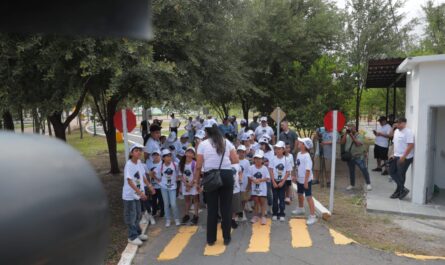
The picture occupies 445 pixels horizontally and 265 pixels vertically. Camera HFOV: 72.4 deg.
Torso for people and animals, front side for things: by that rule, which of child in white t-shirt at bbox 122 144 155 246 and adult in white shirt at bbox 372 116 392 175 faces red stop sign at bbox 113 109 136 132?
the adult in white shirt

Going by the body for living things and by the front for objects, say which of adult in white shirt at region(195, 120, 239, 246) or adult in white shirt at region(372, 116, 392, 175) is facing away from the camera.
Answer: adult in white shirt at region(195, 120, 239, 246)

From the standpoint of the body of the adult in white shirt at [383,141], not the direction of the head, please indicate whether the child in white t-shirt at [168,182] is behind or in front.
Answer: in front

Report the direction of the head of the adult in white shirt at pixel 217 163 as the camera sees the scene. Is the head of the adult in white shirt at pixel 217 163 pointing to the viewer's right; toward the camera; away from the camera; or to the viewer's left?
away from the camera

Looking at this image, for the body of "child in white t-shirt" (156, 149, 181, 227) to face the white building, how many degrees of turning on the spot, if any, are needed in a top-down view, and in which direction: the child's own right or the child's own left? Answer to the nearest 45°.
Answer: approximately 90° to the child's own left

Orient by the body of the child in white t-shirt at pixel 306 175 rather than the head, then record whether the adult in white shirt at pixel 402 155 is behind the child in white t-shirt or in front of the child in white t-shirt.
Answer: behind

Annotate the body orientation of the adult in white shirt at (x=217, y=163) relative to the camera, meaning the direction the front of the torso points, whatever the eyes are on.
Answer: away from the camera

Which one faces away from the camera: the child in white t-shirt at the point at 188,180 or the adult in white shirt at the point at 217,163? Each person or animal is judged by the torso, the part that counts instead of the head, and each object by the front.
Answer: the adult in white shirt

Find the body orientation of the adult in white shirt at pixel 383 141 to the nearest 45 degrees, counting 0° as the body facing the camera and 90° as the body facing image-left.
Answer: approximately 45°

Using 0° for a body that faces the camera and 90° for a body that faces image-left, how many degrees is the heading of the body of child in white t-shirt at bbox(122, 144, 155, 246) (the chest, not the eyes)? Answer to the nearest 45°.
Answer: approximately 315°

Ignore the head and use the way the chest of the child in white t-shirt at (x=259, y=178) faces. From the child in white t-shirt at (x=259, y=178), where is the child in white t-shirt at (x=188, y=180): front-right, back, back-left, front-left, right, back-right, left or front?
right

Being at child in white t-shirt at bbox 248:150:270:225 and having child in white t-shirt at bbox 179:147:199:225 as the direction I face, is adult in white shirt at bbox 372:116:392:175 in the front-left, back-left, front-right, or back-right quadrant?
back-right

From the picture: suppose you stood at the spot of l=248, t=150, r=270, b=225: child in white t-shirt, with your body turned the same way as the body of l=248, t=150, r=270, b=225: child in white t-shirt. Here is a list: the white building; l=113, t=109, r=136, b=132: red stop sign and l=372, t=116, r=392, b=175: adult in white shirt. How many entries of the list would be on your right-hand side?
1

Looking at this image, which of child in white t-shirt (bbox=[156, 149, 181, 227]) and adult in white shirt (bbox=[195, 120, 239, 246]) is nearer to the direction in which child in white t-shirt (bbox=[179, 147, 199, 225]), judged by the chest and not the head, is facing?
the adult in white shirt
